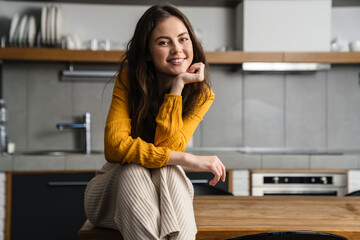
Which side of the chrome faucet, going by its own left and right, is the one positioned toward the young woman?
left

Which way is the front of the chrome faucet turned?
to the viewer's left

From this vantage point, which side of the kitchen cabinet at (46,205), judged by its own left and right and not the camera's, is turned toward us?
front

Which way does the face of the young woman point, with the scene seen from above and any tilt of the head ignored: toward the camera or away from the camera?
toward the camera

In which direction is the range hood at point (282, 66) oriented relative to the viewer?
toward the camera

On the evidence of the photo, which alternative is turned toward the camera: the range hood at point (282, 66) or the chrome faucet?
the range hood

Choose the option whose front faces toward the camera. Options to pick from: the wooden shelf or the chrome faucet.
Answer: the wooden shelf
